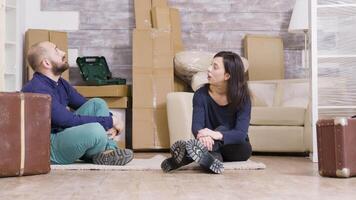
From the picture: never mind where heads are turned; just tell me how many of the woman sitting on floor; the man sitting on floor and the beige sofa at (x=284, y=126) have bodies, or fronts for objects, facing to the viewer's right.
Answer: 1

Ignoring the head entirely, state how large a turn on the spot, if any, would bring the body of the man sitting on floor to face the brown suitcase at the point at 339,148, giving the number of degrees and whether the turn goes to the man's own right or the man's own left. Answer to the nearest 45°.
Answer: approximately 45° to the man's own right

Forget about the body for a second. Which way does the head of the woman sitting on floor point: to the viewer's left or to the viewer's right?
to the viewer's left

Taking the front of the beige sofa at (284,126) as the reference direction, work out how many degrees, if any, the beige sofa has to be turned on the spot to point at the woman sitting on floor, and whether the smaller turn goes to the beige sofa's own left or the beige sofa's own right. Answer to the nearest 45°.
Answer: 0° — it already faces them

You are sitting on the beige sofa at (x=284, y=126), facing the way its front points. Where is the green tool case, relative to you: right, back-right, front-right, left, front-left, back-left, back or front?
right

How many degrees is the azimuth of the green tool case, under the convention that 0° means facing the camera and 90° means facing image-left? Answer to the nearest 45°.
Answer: approximately 315°

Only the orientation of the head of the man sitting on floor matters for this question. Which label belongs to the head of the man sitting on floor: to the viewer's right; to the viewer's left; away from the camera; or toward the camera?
to the viewer's right

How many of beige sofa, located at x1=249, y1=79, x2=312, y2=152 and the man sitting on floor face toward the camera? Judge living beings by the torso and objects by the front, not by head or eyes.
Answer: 1

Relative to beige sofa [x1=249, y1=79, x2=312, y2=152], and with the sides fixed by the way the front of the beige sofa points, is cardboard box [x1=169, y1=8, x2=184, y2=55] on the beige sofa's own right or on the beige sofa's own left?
on the beige sofa's own right

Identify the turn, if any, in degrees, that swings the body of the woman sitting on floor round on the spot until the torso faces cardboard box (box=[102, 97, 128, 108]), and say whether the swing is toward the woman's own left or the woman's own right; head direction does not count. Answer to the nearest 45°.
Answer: approximately 90° to the woman's own right

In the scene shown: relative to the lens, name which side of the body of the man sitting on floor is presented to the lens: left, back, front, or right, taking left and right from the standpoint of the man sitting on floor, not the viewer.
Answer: right
